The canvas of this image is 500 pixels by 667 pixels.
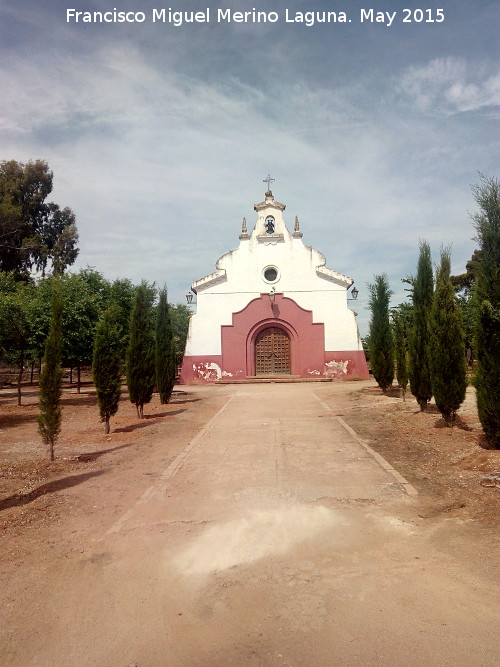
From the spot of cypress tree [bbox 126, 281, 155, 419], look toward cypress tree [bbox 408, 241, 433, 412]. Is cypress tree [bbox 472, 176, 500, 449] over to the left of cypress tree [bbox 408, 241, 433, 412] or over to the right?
right

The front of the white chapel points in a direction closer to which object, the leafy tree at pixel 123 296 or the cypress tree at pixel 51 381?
the cypress tree

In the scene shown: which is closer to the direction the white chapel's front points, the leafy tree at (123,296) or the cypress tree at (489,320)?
the cypress tree

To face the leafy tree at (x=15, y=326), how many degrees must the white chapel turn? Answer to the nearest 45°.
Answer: approximately 45° to its right

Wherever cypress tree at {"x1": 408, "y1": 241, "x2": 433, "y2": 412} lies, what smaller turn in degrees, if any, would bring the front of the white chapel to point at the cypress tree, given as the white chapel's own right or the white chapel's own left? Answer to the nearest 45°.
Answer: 0° — it already faces it

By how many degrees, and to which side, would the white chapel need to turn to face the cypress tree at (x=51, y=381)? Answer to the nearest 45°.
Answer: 0° — it already faces it

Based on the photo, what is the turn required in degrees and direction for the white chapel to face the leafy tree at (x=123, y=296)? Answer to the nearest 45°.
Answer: approximately 45° to its right

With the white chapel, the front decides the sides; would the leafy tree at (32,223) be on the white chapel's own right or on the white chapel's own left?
on the white chapel's own right

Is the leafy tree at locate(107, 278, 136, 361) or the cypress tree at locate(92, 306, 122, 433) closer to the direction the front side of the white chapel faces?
the cypress tree

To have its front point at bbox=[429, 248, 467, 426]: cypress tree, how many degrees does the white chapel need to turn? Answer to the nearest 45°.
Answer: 0° — it already faces it

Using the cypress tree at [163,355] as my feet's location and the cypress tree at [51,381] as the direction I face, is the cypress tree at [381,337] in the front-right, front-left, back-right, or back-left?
back-left

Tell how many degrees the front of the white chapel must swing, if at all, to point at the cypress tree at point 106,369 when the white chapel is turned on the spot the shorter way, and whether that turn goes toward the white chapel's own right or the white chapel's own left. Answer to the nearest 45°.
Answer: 0° — it already faces it

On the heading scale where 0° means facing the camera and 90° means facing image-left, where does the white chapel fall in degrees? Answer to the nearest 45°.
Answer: approximately 0°
